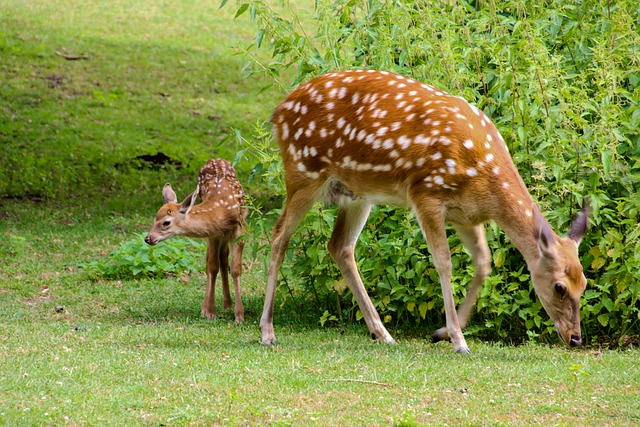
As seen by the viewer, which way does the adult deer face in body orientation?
to the viewer's right

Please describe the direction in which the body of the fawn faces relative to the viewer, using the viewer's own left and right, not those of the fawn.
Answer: facing the viewer

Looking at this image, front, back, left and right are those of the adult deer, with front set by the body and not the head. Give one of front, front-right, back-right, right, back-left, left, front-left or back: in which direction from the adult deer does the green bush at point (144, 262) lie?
back-left

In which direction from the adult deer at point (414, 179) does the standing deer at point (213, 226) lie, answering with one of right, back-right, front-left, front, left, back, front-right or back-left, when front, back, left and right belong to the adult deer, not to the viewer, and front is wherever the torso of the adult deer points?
back-left

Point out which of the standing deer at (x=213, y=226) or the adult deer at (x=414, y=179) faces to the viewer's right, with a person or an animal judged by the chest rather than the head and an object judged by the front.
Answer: the adult deer
